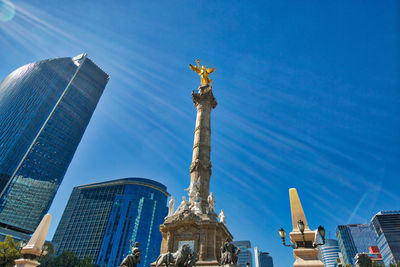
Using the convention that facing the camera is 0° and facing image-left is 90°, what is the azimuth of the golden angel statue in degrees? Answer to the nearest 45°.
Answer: approximately 45°
